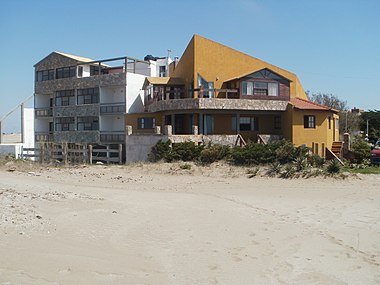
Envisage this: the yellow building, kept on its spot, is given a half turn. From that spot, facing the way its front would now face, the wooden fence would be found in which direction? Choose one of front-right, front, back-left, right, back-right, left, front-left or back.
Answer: left

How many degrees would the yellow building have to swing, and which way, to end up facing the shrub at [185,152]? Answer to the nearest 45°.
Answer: approximately 45° to its right

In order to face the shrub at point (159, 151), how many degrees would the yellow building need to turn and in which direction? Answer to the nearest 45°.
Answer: approximately 45° to its right

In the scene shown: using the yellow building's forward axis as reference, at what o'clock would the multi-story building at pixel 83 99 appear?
The multi-story building is roughly at 4 o'clock from the yellow building.

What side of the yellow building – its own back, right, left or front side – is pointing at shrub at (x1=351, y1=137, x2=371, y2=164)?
left

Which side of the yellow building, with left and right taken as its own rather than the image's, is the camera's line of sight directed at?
front

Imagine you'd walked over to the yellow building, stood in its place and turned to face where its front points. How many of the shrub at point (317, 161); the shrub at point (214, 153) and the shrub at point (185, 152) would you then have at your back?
0

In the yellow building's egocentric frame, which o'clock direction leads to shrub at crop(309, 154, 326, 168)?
The shrub is roughly at 11 o'clock from the yellow building.

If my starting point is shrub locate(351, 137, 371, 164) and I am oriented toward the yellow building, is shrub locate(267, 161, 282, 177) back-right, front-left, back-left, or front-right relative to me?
front-left

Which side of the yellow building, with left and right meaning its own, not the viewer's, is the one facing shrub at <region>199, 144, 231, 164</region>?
front

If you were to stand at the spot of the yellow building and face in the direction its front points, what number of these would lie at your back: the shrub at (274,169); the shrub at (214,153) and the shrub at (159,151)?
0

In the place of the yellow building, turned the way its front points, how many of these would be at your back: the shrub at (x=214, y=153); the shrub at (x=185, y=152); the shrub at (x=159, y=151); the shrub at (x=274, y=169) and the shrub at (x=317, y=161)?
0

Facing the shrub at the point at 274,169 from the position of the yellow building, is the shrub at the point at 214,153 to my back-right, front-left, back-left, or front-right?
front-right

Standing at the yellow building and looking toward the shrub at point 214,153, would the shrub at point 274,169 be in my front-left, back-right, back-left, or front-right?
front-left
